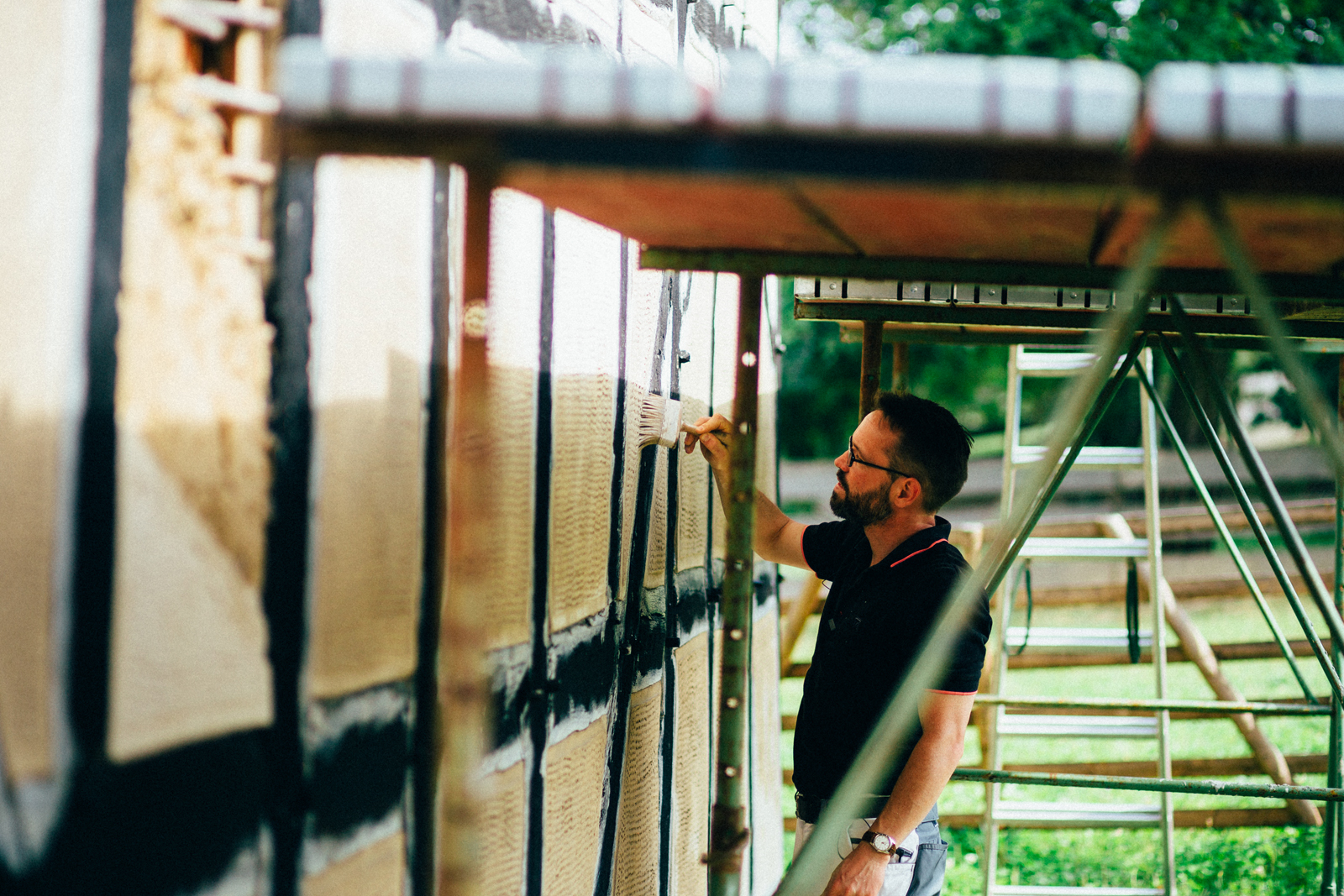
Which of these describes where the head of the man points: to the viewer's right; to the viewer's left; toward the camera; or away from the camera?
to the viewer's left

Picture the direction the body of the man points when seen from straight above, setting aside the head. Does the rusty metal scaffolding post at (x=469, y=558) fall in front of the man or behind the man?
in front

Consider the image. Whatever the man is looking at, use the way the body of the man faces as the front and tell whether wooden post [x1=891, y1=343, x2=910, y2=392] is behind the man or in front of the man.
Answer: behind

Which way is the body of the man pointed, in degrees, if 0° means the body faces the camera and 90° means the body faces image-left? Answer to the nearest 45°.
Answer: approximately 45°

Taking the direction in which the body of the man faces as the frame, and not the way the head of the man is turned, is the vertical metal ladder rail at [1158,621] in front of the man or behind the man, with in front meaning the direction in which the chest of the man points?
behind
